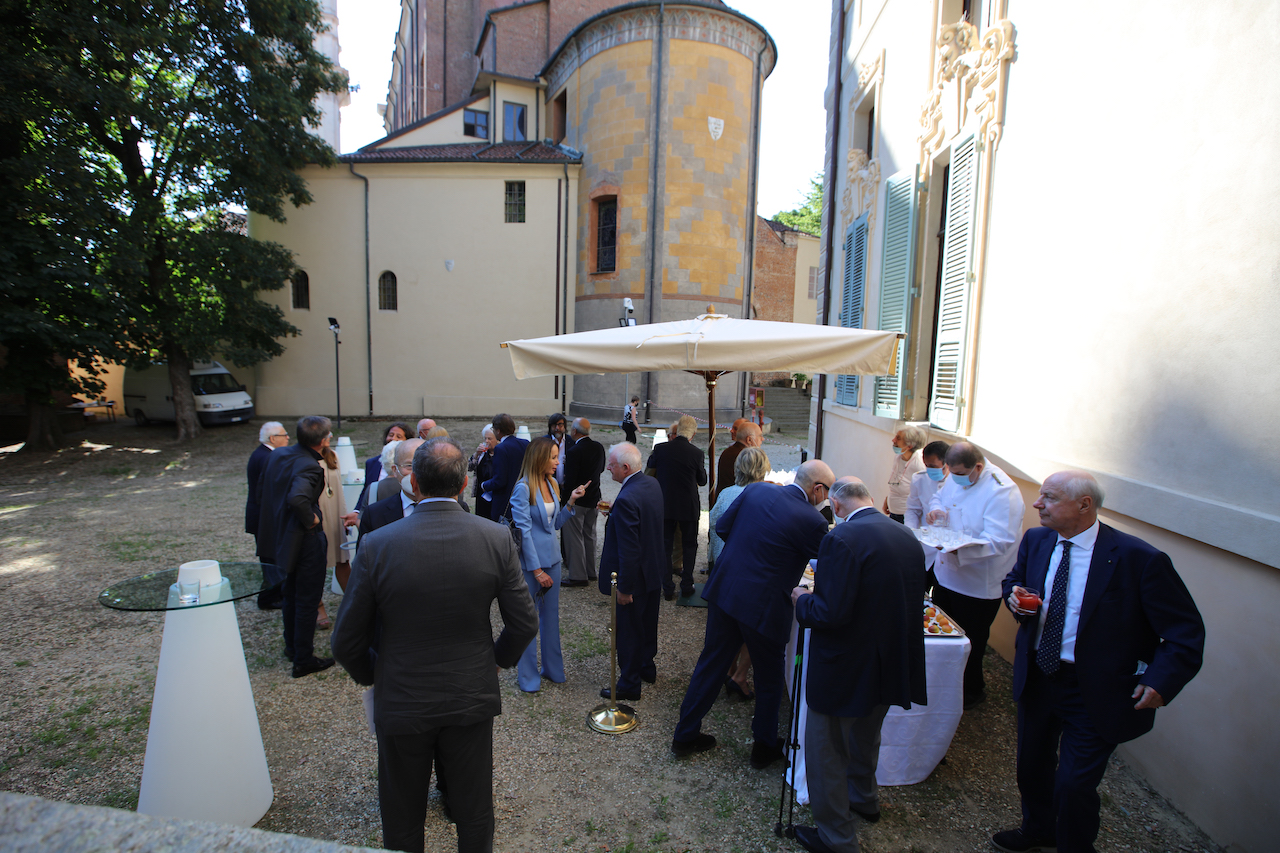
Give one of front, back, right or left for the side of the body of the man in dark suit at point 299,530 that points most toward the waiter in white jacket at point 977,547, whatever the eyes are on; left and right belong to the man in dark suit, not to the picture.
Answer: front

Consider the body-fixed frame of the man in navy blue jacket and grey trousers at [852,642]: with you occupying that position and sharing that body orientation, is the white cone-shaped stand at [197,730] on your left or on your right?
on your left

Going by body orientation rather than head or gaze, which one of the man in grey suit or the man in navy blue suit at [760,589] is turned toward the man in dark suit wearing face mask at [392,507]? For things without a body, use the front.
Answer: the man in grey suit

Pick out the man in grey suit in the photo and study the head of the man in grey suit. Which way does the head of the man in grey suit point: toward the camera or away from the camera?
away from the camera

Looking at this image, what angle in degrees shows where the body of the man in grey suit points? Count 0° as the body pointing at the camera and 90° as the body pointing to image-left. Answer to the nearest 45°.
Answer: approximately 180°

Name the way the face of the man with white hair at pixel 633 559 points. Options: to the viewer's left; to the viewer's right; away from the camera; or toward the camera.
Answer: to the viewer's left

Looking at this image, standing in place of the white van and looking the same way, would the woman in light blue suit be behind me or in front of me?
in front

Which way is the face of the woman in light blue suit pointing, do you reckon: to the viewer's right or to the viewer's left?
to the viewer's right

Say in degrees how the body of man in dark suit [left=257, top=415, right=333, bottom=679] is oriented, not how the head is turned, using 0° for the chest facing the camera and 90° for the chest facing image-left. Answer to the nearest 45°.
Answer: approximately 225°

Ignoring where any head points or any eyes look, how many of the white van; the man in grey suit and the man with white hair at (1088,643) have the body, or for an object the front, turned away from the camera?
1

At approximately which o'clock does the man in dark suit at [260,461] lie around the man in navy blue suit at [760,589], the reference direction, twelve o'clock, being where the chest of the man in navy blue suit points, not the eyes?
The man in dark suit is roughly at 8 o'clock from the man in navy blue suit.

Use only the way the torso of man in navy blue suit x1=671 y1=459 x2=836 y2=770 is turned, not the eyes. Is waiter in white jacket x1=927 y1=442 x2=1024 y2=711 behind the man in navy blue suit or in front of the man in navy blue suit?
in front

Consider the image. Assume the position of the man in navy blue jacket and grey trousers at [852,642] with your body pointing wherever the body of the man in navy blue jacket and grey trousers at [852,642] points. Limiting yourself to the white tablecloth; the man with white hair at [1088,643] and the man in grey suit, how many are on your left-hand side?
1

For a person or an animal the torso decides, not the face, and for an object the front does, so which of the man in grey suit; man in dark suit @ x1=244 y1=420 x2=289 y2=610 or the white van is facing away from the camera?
the man in grey suit

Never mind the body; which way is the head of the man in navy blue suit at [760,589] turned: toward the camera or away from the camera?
away from the camera
